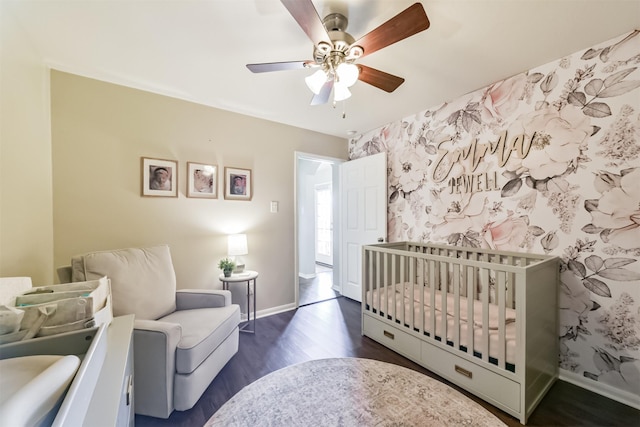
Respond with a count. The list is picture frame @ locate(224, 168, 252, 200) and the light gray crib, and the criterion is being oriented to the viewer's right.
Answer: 0

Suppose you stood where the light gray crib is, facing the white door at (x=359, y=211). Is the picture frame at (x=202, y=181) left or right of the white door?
left

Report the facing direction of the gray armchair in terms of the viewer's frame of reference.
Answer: facing the viewer and to the right of the viewer

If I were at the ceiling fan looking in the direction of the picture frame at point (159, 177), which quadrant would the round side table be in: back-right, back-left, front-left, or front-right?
front-right

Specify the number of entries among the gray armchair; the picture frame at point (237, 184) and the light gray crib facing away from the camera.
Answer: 0

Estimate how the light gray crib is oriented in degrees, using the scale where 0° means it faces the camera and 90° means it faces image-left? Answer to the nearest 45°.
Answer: approximately 45°

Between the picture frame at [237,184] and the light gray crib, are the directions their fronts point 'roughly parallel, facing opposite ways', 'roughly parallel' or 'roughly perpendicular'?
roughly perpendicular

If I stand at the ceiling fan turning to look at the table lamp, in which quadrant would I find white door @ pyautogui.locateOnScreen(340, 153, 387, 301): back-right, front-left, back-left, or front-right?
front-right

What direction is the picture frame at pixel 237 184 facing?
toward the camera

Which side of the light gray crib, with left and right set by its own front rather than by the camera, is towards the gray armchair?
front

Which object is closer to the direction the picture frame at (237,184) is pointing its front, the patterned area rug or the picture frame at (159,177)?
the patterned area rug

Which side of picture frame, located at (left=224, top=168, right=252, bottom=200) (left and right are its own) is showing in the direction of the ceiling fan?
front

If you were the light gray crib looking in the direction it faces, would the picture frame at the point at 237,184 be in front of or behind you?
in front

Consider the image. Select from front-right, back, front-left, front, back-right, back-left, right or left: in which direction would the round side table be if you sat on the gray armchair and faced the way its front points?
left

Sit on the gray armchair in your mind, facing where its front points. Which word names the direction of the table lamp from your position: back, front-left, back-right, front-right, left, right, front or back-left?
left

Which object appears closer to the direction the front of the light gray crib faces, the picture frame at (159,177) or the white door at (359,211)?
the picture frame

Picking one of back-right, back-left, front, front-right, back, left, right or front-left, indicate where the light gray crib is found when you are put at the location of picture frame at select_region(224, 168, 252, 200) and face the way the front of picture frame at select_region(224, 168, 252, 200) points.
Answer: front-left
